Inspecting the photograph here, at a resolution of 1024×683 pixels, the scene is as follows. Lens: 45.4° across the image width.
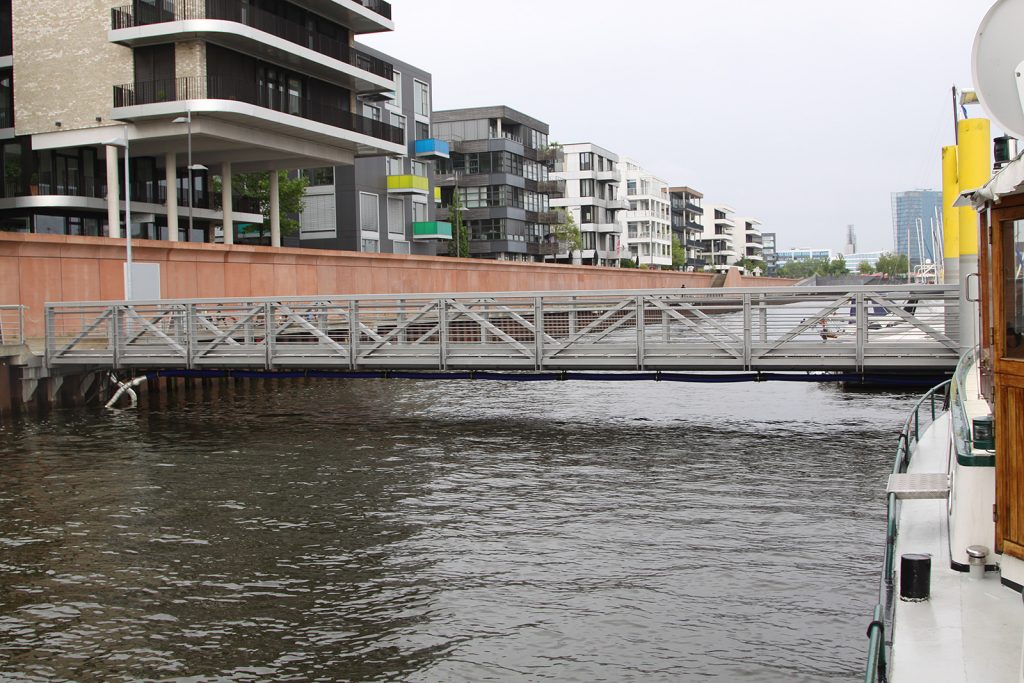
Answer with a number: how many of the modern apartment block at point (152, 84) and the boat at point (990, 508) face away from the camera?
1

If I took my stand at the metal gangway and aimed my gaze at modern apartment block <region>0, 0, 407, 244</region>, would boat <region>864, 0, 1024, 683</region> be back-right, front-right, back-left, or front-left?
back-left

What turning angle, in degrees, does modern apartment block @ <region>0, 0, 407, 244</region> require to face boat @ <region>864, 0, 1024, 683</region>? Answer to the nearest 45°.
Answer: approximately 45° to its right

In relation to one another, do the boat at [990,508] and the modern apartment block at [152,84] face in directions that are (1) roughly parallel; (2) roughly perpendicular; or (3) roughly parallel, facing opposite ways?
roughly perpendicular

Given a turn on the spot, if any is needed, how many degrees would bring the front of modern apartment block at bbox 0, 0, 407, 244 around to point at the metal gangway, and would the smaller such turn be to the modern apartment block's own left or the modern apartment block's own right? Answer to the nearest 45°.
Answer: approximately 45° to the modern apartment block's own right

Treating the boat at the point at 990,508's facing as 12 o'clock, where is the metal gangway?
The metal gangway is roughly at 11 o'clock from the boat.

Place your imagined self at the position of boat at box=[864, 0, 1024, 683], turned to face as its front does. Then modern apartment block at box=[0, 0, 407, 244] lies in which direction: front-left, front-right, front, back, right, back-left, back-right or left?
front-left

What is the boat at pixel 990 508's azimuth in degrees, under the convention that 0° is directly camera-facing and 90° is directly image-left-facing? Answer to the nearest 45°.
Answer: approximately 180°
